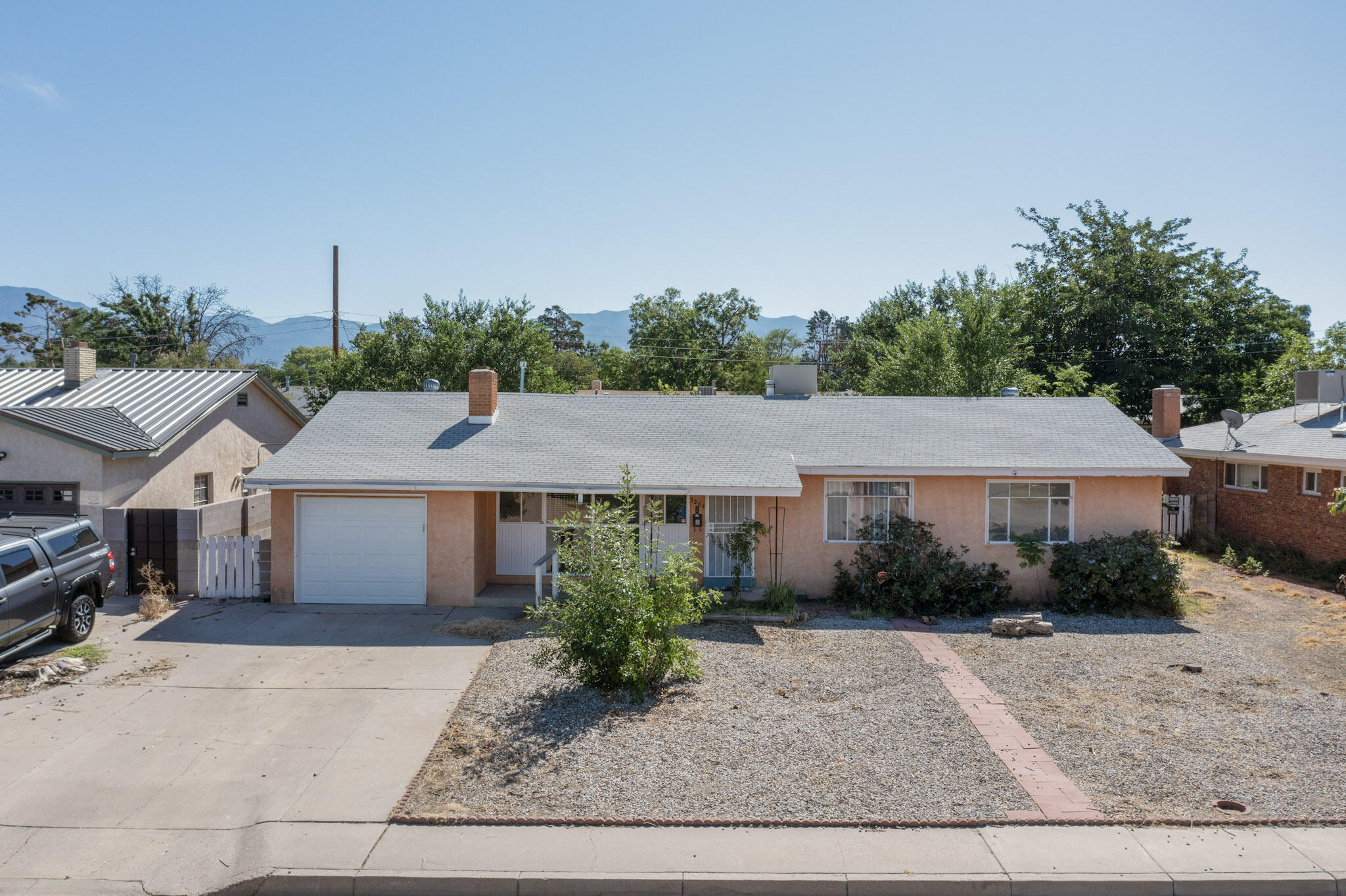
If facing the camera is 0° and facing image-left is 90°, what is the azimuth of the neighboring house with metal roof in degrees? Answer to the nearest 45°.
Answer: approximately 45°

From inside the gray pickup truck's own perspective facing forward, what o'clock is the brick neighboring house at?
The brick neighboring house is roughly at 8 o'clock from the gray pickup truck.

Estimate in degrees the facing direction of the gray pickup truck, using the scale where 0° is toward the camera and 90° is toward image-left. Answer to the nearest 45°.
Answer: approximately 45°

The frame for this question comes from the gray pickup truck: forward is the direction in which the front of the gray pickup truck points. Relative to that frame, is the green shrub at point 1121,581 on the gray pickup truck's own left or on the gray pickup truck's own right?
on the gray pickup truck's own left

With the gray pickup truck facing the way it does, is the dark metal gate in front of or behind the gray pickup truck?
behind

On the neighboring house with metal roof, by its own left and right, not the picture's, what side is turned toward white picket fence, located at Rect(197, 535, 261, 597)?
left

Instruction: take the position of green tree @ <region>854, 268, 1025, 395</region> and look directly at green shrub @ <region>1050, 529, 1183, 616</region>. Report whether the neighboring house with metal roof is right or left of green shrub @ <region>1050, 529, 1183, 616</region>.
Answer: right

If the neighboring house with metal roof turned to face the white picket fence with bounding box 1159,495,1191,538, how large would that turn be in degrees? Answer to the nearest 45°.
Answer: approximately 135° to its left

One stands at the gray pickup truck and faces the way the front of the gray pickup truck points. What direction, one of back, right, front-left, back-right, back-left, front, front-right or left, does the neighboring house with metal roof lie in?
back-right

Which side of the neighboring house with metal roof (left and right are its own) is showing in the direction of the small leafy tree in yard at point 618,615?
left

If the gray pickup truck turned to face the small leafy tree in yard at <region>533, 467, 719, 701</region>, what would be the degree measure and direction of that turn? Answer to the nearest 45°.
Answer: approximately 90° to its left
